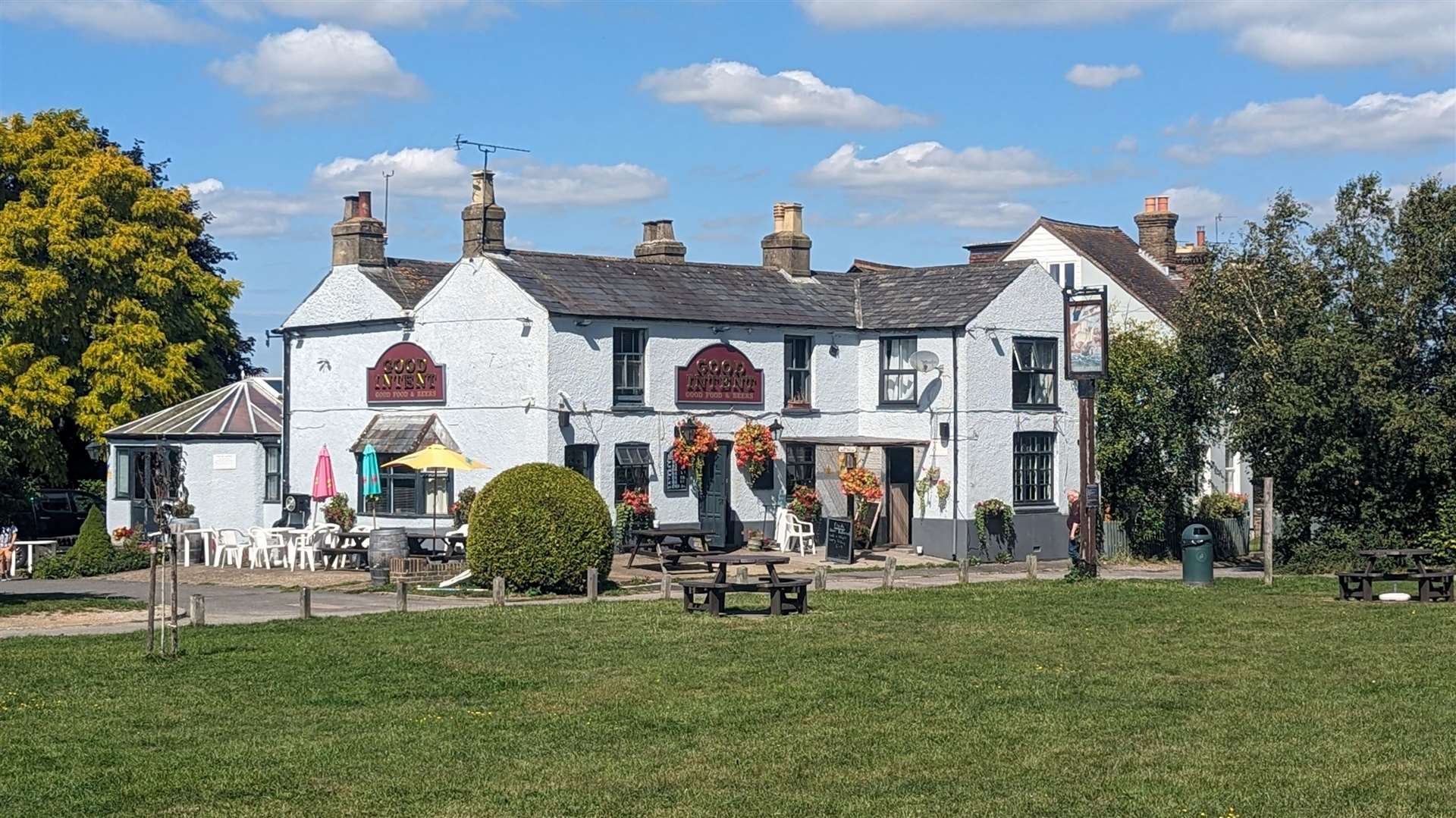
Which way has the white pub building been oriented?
toward the camera

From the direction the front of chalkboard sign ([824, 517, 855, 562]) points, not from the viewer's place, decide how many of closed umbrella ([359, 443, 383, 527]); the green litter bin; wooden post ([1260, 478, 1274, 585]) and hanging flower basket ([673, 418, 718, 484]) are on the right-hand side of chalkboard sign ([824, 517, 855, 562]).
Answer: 2

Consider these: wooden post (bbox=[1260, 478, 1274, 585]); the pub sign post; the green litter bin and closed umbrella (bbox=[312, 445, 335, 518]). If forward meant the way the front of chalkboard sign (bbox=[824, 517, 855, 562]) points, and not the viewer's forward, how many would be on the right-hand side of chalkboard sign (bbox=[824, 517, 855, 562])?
1

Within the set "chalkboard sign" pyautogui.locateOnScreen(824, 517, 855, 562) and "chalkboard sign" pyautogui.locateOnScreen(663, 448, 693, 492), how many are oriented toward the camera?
2

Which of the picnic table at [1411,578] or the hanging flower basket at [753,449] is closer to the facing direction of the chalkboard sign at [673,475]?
the picnic table

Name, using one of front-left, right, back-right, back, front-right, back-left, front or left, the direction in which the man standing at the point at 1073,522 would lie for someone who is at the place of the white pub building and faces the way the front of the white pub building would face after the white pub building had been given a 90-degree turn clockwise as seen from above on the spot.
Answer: back

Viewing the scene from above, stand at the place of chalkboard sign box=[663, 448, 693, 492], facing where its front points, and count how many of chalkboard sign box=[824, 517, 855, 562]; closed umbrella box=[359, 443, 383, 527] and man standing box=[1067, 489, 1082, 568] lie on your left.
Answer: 2

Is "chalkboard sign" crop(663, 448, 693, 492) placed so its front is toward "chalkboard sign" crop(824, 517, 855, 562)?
no

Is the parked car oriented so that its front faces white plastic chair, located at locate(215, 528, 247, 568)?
no

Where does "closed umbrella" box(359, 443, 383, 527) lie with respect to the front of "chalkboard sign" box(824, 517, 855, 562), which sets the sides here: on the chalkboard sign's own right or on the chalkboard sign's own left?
on the chalkboard sign's own right

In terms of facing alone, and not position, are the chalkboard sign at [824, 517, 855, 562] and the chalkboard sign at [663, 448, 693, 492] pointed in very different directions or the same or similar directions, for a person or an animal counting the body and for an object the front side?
same or similar directions

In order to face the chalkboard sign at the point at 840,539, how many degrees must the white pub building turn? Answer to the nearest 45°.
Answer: approximately 45° to its left
